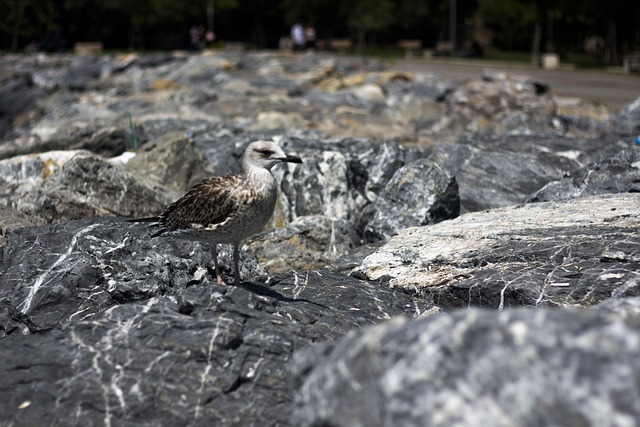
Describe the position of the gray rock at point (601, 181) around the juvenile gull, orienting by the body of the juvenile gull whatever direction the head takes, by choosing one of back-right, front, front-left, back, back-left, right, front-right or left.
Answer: front-left

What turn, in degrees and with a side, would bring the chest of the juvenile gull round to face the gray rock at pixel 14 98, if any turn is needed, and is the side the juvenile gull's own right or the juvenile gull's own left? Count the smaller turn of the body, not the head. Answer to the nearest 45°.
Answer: approximately 90° to the juvenile gull's own left

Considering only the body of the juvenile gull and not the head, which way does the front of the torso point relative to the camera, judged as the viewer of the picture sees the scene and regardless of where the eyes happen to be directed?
to the viewer's right

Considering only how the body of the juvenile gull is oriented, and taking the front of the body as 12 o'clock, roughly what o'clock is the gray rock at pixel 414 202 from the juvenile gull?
The gray rock is roughly at 10 o'clock from the juvenile gull.

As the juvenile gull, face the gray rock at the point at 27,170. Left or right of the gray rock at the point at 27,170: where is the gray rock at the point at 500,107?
right

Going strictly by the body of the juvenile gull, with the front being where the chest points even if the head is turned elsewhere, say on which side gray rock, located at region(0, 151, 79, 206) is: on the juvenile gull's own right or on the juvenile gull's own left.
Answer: on the juvenile gull's own left

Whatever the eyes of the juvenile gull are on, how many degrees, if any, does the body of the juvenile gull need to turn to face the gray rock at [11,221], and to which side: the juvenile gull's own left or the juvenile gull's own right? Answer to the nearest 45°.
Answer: approximately 135° to the juvenile gull's own left
